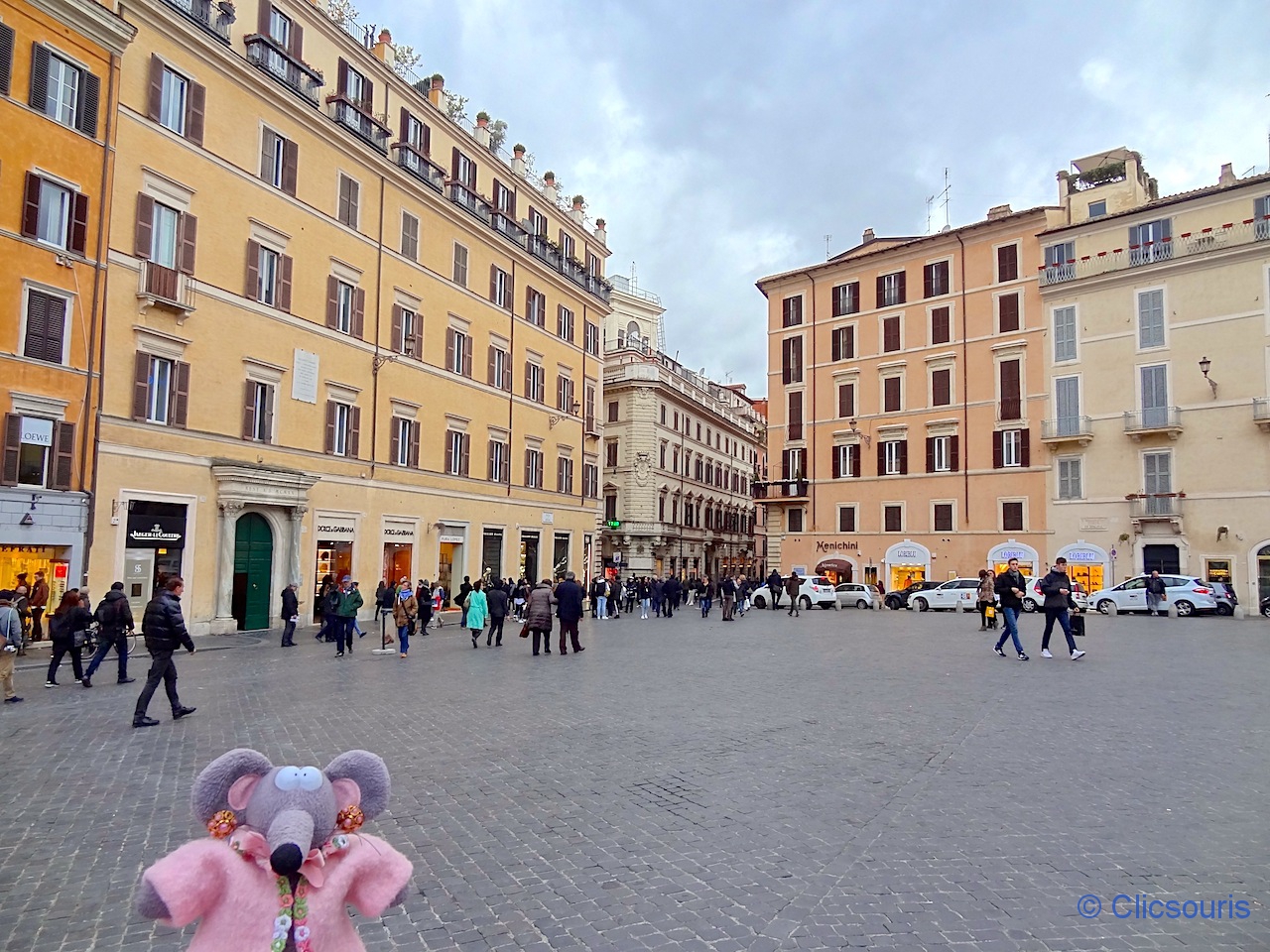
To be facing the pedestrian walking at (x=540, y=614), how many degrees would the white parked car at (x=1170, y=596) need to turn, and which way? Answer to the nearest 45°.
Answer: approximately 45° to its left

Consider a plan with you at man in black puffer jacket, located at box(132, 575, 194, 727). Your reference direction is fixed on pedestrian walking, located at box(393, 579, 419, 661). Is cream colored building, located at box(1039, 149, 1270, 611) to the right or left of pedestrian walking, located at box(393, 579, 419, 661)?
right

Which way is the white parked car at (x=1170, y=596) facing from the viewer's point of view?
to the viewer's left

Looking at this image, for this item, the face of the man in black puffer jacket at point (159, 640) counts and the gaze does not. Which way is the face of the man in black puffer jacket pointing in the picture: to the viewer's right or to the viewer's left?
to the viewer's right
